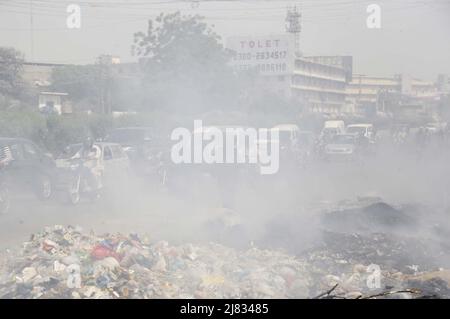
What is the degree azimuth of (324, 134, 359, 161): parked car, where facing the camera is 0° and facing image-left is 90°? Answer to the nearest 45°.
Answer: approximately 45°

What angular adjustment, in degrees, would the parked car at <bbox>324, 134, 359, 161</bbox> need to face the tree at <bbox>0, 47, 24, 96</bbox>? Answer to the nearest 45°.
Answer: approximately 45° to its right

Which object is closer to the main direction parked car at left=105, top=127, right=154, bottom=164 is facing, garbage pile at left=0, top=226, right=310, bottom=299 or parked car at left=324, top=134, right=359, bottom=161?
the garbage pile

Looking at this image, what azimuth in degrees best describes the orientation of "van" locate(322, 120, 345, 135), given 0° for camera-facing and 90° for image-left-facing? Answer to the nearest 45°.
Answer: approximately 45°
